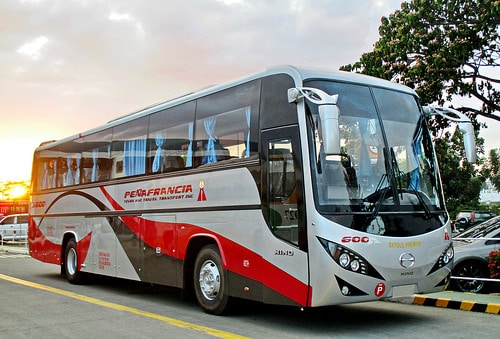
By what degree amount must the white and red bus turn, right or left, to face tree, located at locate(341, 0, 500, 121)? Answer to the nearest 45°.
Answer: approximately 90° to its left

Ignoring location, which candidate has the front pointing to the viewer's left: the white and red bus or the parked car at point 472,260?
the parked car

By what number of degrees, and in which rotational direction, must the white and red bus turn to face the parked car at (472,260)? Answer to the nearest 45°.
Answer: approximately 90° to its left

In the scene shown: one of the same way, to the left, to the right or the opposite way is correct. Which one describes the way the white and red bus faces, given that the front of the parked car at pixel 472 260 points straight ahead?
the opposite way

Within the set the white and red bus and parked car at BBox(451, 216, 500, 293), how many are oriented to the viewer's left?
1

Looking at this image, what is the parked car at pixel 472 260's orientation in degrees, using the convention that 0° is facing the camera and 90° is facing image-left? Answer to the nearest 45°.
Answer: approximately 90°

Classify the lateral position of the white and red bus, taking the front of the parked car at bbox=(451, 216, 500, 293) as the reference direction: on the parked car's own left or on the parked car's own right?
on the parked car's own left

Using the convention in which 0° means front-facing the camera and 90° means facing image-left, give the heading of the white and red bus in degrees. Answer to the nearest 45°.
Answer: approximately 315°
